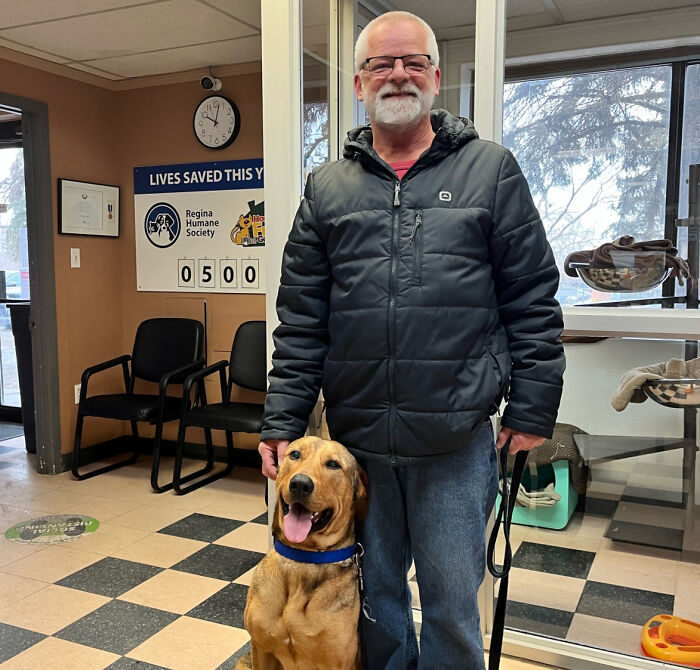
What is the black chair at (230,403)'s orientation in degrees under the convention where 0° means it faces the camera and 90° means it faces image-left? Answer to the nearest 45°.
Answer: approximately 45°

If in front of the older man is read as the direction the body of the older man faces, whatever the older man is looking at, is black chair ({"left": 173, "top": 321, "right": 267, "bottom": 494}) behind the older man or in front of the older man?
behind

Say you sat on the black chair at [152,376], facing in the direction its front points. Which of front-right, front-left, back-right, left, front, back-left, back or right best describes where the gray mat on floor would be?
right

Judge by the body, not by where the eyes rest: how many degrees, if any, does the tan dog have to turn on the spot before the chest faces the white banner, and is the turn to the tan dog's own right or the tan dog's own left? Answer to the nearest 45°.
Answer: approximately 180°

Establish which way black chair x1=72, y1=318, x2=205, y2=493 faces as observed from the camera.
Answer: facing the viewer and to the left of the viewer

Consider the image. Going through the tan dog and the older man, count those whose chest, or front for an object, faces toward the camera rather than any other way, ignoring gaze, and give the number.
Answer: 2

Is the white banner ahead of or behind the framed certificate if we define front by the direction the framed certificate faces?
ahead

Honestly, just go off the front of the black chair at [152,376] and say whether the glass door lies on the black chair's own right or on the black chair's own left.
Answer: on the black chair's own right

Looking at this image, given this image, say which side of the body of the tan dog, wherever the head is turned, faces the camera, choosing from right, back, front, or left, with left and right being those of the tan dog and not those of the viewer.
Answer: front
